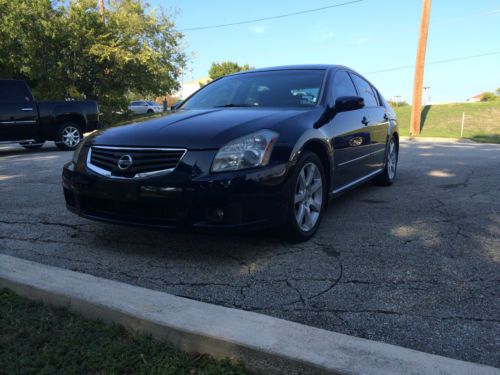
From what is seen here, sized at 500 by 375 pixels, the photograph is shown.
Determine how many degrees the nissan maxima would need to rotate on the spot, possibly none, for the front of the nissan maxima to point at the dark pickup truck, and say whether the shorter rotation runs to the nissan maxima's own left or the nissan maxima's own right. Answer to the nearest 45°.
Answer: approximately 90° to the nissan maxima's own right

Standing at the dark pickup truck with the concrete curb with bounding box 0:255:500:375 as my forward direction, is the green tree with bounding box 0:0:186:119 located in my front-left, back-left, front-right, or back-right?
back-left

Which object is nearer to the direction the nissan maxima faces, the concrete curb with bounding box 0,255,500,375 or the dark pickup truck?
the concrete curb

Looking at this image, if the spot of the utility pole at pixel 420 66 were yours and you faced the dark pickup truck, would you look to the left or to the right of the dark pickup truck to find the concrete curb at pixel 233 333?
left

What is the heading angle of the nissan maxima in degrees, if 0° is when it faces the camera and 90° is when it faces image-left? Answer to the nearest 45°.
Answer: approximately 45°

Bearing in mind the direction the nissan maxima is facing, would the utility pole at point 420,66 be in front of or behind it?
behind

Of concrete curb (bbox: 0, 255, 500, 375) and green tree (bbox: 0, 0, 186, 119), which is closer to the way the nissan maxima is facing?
the concrete curb

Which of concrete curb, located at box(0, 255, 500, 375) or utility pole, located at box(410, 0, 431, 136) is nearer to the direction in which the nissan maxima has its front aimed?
the concrete curb
